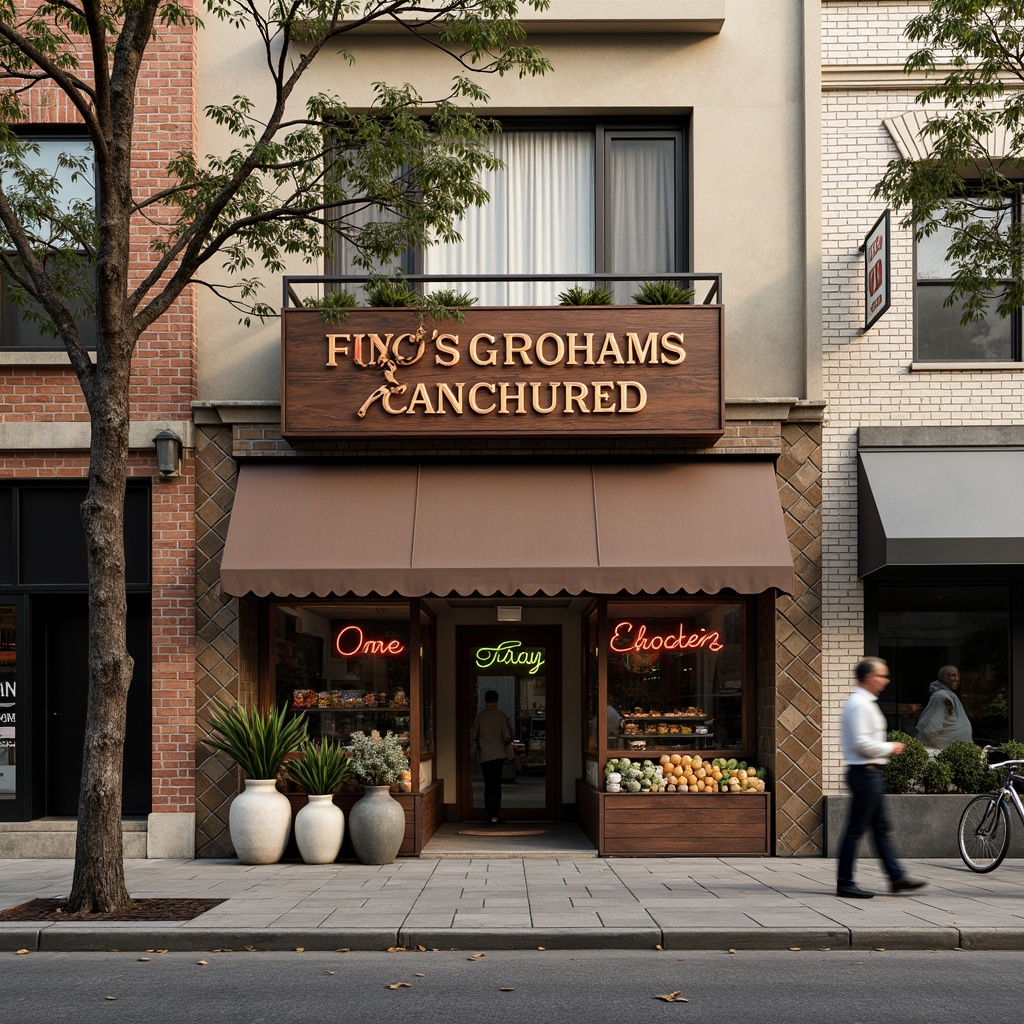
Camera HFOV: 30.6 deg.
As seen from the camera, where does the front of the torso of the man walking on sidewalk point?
to the viewer's right

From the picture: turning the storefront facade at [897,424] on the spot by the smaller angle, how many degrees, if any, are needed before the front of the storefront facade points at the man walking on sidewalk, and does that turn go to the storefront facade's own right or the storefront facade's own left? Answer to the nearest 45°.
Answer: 0° — it already faces them

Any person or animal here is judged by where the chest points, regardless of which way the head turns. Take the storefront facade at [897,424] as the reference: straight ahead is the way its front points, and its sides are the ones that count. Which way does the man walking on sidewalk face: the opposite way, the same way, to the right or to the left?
to the left

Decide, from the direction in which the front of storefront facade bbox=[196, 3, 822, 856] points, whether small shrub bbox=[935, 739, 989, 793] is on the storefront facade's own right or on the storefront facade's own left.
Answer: on the storefront facade's own left

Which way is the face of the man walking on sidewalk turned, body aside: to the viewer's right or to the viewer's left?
to the viewer's right

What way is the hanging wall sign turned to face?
to the viewer's left

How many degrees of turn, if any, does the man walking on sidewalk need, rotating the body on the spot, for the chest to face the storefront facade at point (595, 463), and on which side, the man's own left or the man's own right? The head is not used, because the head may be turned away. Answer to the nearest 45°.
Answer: approximately 135° to the man's own left
